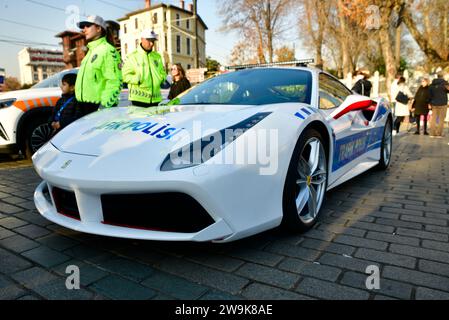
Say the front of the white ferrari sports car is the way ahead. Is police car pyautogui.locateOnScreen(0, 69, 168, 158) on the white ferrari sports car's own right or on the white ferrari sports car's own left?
on the white ferrari sports car's own right

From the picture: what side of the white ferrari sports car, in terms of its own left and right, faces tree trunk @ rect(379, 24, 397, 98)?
back

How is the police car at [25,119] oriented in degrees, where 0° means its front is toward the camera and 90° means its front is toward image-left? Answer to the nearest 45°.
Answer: approximately 45°

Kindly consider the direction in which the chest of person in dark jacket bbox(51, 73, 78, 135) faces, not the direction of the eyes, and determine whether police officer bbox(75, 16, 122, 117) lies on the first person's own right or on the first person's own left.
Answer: on the first person's own left

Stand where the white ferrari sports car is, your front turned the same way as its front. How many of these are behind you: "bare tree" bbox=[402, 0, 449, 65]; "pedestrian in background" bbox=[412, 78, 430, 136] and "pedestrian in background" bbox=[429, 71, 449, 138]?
3

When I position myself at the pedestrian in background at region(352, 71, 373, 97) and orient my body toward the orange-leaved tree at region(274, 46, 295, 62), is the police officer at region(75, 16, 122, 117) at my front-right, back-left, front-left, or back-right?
back-left

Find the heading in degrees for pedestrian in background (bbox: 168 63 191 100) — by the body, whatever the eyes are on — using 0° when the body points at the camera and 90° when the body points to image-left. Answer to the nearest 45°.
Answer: approximately 45°

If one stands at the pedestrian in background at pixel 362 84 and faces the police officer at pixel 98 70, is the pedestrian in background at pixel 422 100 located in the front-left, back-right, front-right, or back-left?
back-left

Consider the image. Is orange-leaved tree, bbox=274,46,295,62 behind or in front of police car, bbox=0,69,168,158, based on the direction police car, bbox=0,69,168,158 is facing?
behind
